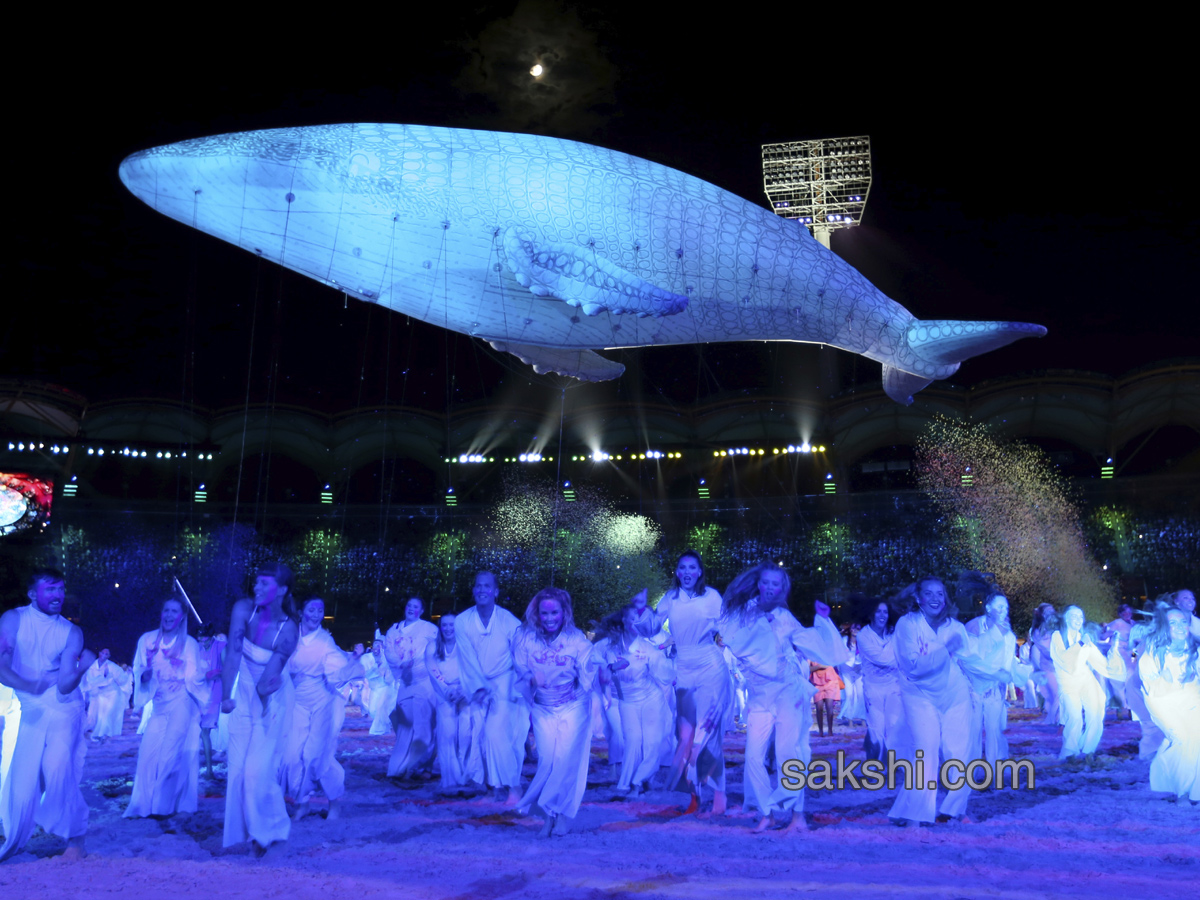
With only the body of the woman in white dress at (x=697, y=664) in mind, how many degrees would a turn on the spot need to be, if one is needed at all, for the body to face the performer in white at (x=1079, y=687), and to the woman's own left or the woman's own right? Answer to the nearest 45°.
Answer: approximately 135° to the woman's own left

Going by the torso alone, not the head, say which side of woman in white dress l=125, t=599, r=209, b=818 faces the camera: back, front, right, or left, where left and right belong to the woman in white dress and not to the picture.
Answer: front

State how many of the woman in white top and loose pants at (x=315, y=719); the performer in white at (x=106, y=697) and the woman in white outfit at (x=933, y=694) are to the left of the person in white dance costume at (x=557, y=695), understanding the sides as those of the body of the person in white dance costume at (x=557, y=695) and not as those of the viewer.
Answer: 1

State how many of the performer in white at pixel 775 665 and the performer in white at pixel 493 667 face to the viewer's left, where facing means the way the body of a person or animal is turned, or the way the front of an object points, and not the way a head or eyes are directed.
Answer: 0

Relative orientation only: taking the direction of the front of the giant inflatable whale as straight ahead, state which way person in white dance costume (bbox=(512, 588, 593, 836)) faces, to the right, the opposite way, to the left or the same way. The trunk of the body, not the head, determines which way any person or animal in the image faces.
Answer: to the left

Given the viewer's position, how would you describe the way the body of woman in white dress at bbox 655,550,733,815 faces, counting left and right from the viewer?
facing the viewer

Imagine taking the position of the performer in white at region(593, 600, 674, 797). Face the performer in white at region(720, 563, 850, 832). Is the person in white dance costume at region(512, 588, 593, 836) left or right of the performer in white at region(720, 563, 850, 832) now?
right

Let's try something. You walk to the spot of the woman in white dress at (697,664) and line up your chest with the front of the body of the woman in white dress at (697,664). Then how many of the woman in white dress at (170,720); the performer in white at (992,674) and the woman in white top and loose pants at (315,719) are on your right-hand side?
2

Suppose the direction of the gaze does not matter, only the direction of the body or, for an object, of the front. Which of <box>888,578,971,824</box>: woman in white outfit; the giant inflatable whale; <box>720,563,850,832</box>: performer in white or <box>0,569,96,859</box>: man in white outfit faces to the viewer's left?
the giant inflatable whale
